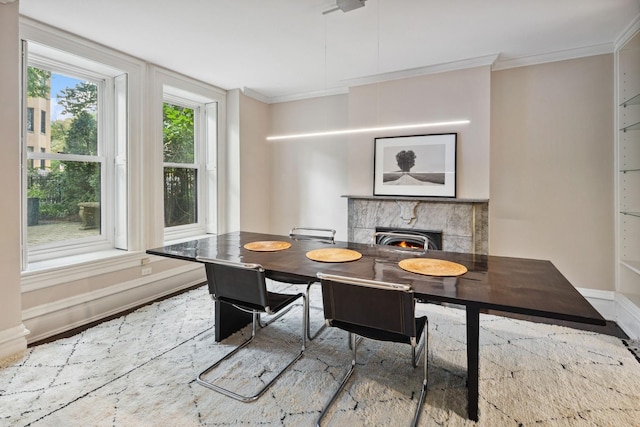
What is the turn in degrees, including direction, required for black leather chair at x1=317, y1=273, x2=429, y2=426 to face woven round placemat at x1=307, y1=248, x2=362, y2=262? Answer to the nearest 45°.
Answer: approximately 45° to its left

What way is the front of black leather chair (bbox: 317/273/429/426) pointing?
away from the camera

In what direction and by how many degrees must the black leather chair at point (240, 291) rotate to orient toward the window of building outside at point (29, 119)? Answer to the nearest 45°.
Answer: approximately 90° to its left

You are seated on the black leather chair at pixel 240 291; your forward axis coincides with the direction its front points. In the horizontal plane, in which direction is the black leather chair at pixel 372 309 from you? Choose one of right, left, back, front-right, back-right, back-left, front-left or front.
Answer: right

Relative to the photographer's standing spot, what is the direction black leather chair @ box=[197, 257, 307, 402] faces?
facing away from the viewer and to the right of the viewer

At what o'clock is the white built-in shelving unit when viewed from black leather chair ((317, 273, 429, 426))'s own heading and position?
The white built-in shelving unit is roughly at 2 o'clock from the black leather chair.

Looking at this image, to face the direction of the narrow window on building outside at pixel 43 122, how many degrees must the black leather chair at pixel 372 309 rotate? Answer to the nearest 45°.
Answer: approximately 90° to its left

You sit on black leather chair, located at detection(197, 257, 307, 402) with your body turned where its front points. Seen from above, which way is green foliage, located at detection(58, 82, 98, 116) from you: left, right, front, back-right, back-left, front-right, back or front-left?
left

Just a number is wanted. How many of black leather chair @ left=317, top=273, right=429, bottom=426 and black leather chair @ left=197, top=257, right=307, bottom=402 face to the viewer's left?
0

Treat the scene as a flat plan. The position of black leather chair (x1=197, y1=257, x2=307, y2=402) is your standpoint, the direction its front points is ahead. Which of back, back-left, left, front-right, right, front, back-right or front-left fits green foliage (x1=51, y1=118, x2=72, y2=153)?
left

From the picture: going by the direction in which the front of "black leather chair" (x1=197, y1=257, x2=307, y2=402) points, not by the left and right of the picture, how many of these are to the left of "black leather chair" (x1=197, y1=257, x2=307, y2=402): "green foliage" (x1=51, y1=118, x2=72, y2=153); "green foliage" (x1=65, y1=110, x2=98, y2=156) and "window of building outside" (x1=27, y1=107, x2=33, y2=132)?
3

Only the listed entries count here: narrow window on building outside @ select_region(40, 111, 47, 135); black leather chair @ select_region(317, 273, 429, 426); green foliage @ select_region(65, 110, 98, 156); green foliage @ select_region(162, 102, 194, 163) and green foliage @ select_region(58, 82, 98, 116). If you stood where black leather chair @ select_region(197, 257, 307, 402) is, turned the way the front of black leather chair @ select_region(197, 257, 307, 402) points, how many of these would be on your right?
1

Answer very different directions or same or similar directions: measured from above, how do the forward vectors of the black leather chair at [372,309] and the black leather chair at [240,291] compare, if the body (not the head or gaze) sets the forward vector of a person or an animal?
same or similar directions

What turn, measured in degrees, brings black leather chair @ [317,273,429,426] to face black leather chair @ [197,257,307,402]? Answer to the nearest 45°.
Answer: approximately 90° to its left
